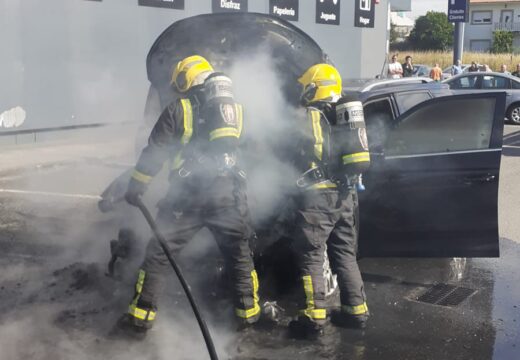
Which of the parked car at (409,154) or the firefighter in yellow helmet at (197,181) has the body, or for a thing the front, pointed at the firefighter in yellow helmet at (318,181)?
the parked car

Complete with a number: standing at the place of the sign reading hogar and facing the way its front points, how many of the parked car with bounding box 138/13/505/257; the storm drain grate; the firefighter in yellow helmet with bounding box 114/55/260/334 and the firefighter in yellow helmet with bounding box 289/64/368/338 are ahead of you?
4

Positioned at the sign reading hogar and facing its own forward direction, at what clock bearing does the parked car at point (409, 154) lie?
The parked car is roughly at 12 o'clock from the sign reading hogar.

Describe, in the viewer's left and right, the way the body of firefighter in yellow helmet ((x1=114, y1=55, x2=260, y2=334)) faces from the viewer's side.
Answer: facing away from the viewer and to the left of the viewer

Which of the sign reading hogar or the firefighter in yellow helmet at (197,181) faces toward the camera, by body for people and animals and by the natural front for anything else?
the sign reading hogar

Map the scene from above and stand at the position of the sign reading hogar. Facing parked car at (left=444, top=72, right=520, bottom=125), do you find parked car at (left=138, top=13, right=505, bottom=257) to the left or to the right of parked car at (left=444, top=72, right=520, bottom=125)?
right

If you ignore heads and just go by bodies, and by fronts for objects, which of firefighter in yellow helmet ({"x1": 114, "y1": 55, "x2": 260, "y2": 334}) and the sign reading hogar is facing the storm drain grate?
the sign reading hogar

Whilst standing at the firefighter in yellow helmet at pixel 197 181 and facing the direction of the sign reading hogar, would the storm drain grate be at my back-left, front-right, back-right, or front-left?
front-right

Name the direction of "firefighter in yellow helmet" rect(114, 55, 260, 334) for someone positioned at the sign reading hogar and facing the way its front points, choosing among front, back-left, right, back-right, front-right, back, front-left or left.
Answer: front

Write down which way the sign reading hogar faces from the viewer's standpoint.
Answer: facing the viewer

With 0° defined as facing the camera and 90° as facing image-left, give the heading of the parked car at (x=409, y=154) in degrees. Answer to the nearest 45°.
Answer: approximately 45°

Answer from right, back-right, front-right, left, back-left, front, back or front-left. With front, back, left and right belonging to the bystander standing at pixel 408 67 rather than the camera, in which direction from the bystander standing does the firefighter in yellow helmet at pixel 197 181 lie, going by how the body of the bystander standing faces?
front

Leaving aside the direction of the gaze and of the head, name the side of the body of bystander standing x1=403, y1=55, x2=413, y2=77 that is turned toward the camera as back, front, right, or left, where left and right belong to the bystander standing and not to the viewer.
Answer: front

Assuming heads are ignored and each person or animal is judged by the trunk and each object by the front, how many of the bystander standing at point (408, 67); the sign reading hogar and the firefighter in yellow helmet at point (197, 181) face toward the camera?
2
